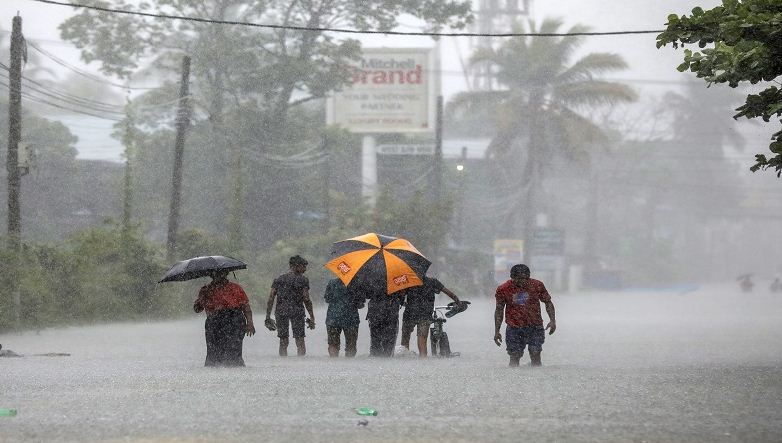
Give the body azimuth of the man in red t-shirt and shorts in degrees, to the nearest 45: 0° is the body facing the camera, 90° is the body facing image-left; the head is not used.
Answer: approximately 0°

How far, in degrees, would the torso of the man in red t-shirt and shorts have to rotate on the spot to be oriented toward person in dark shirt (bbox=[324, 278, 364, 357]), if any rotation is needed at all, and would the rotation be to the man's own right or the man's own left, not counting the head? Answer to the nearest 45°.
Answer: approximately 135° to the man's own right

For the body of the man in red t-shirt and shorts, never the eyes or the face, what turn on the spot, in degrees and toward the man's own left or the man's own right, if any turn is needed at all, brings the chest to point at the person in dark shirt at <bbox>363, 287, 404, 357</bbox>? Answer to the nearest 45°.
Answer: approximately 135° to the man's own right

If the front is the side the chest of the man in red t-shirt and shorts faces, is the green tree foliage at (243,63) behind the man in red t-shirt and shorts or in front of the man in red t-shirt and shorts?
behind

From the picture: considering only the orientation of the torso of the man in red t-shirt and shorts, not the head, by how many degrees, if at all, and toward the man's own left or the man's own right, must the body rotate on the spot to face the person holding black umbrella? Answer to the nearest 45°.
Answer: approximately 90° to the man's own right

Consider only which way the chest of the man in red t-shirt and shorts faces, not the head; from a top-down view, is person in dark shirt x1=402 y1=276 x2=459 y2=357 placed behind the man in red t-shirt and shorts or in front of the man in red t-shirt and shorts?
behind

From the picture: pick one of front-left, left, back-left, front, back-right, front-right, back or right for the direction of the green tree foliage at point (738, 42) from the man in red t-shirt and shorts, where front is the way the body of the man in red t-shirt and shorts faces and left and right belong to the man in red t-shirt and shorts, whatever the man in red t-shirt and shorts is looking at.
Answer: front-left
